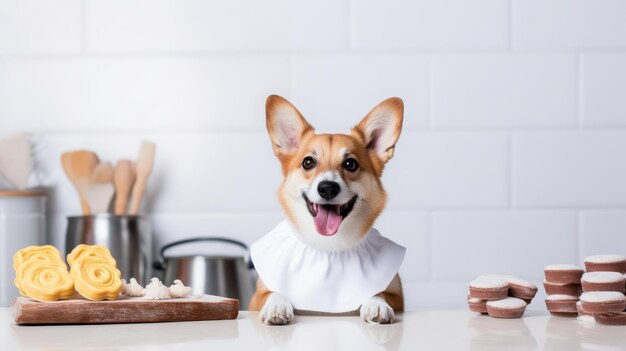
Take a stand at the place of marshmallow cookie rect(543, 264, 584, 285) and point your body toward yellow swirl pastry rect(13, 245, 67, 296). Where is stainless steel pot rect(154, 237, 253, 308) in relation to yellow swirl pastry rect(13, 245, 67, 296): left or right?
right

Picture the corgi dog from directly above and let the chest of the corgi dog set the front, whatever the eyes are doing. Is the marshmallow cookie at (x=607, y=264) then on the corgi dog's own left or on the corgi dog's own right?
on the corgi dog's own left

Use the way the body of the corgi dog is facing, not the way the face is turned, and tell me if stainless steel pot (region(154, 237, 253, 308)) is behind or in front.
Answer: behind

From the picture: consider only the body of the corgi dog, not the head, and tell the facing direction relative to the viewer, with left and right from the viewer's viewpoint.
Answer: facing the viewer

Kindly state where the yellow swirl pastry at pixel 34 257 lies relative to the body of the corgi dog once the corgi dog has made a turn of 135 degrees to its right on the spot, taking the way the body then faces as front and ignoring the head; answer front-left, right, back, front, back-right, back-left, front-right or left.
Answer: front-left

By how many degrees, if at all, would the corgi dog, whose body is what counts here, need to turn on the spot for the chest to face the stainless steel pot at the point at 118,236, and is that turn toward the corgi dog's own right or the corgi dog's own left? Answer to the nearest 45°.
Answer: approximately 135° to the corgi dog's own right
